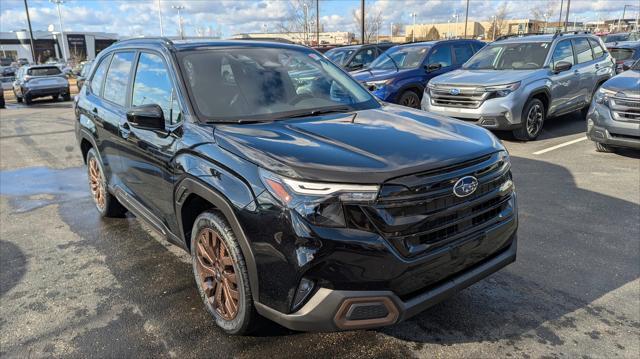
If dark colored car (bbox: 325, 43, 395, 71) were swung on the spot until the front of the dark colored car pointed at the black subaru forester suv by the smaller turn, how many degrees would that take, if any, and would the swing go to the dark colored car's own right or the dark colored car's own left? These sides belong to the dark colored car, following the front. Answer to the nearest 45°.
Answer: approximately 45° to the dark colored car's own left

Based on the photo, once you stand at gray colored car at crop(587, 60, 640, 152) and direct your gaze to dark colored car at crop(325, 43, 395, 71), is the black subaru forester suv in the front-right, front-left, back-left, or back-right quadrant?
back-left

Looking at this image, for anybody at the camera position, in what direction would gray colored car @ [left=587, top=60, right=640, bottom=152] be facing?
facing the viewer and to the left of the viewer

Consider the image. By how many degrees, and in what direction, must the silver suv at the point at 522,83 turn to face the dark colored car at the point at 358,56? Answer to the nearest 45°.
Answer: approximately 90° to its right

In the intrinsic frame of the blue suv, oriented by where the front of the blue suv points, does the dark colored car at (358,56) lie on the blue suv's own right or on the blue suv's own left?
on the blue suv's own right

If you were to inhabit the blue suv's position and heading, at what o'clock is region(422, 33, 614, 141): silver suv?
The silver suv is roughly at 9 o'clock from the blue suv.

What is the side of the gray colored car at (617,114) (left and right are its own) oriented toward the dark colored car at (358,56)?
right

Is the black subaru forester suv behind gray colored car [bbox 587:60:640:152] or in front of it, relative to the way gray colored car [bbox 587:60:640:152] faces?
in front

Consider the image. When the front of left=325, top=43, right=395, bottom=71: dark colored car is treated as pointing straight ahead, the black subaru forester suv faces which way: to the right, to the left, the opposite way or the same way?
to the left

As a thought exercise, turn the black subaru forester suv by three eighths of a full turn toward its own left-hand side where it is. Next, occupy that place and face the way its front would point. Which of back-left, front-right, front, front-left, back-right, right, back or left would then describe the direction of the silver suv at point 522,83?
front-right

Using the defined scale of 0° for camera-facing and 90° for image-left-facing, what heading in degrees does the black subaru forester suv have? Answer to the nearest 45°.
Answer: approximately 315°
